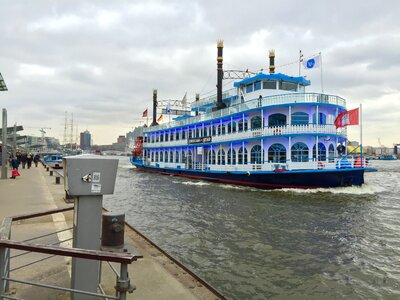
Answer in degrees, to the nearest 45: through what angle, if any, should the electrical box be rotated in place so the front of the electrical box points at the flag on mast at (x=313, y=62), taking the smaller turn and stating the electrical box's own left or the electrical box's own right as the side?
approximately 135° to the electrical box's own left

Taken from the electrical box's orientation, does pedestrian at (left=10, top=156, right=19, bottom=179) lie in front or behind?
behind

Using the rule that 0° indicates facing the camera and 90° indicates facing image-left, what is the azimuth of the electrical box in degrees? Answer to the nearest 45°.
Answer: approximately 0°

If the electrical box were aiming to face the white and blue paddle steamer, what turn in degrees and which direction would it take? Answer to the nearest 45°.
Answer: approximately 135° to its left
